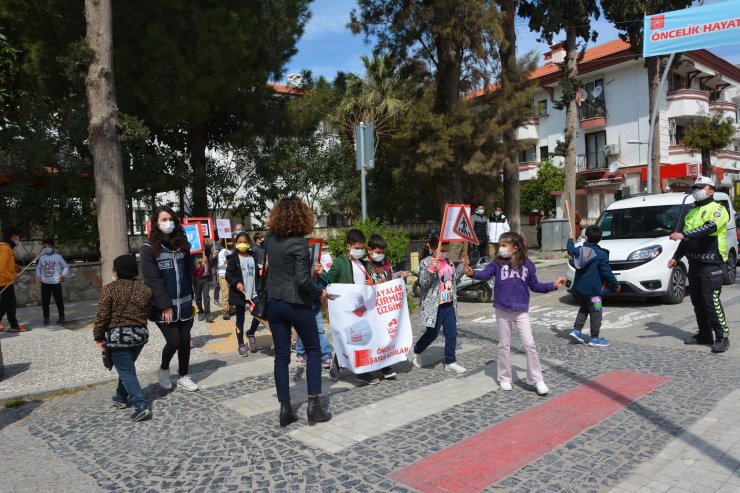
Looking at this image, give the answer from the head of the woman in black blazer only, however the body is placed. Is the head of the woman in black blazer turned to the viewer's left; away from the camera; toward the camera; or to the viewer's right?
away from the camera

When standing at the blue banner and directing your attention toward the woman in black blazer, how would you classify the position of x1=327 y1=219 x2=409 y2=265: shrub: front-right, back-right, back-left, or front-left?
front-right

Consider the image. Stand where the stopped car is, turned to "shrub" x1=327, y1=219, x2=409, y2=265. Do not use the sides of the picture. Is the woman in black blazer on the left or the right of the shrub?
left

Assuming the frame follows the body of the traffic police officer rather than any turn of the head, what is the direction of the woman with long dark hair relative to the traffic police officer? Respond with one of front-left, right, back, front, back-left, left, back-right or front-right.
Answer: front

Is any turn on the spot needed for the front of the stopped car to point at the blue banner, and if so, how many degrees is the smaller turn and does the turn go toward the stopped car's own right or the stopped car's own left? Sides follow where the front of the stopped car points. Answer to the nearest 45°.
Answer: approximately 135° to the stopped car's own right

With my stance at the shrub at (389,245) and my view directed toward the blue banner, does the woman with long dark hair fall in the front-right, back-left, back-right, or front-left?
back-right

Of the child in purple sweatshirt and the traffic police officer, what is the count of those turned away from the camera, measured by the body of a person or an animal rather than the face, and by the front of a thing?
0

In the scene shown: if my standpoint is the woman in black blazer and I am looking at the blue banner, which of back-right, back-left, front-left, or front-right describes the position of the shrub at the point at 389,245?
front-left

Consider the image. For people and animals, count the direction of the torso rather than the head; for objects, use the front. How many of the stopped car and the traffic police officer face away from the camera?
0

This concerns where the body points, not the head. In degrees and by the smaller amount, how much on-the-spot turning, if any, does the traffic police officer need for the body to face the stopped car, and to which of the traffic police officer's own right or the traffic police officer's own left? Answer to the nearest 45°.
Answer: approximately 135° to the traffic police officer's own right

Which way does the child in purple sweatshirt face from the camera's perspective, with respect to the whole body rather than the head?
toward the camera

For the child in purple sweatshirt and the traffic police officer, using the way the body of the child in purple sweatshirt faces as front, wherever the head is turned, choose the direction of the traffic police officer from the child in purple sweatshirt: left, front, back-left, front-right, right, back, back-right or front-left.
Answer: back-left

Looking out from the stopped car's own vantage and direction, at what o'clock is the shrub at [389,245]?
The shrub is roughly at 1 o'clock from the stopped car.

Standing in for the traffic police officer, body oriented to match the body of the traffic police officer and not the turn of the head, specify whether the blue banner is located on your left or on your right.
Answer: on your right
